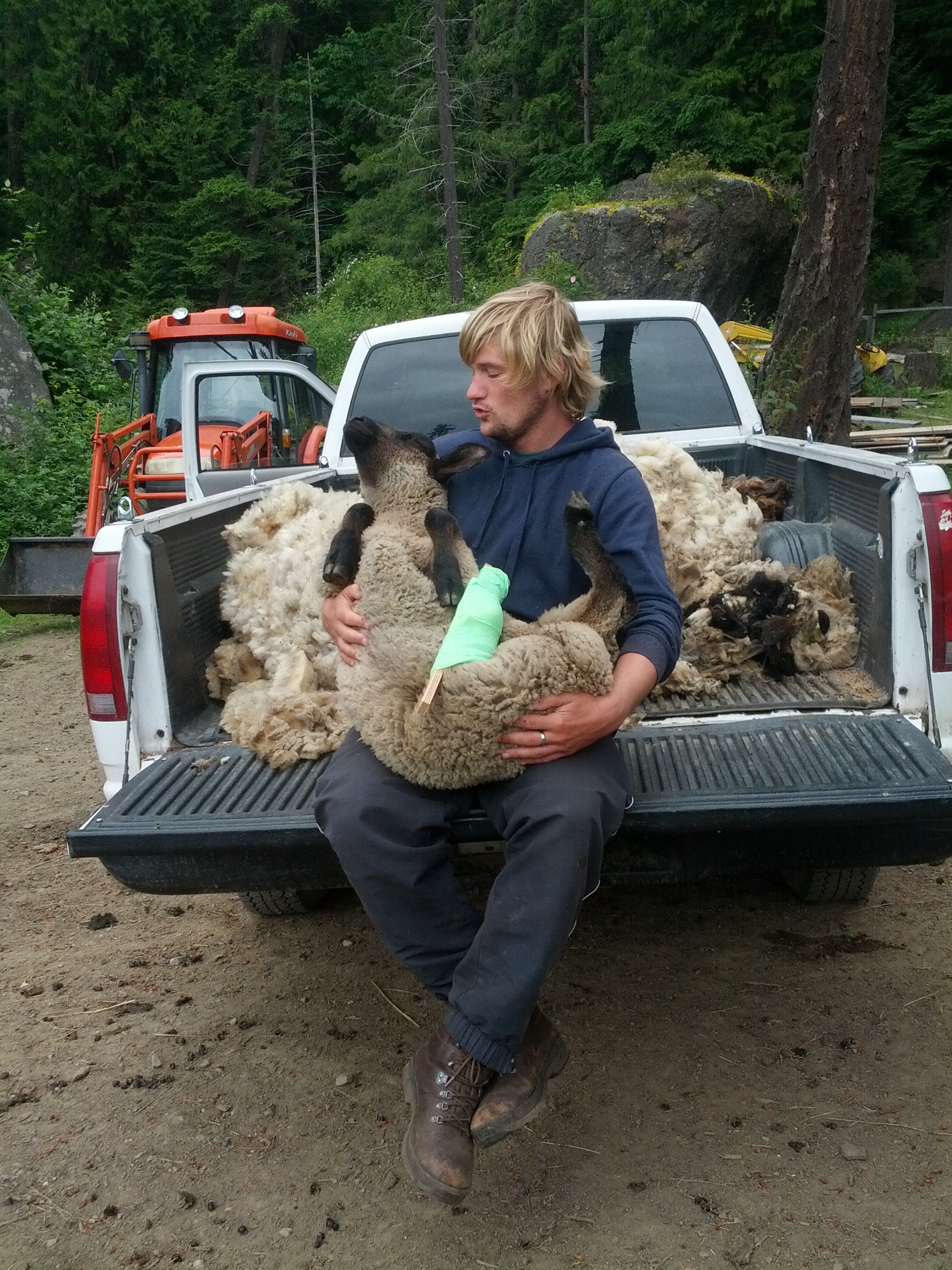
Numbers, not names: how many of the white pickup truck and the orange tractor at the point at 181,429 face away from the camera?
1

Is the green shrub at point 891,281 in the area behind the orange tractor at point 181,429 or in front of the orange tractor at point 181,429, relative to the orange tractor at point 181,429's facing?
behind

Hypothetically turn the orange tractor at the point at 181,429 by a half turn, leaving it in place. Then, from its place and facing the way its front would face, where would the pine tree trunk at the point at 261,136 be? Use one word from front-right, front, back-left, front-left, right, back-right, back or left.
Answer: front-left

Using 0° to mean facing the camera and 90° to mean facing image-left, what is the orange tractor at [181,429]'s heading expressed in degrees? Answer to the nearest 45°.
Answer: approximately 45°

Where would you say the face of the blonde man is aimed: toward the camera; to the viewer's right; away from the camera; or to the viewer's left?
to the viewer's left

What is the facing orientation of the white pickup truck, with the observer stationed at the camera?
facing away from the viewer

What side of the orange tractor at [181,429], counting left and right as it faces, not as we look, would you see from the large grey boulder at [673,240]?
back

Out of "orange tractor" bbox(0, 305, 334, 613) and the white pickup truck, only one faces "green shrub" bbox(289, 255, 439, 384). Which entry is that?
the white pickup truck

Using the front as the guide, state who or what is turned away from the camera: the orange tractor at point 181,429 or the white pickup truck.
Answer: the white pickup truck

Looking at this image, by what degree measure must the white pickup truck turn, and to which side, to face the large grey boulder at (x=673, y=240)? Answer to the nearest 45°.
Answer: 0° — it already faces it
